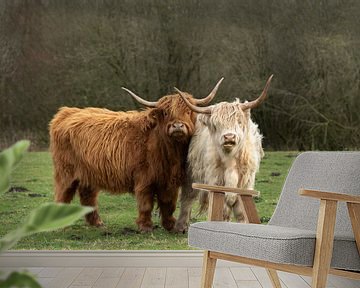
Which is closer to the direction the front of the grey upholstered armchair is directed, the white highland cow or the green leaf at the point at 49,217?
the green leaf
